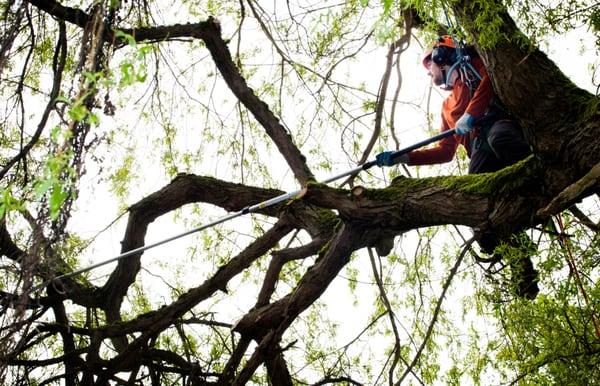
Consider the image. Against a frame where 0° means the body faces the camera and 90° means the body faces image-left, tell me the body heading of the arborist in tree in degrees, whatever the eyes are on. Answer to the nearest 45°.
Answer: approximately 90°
